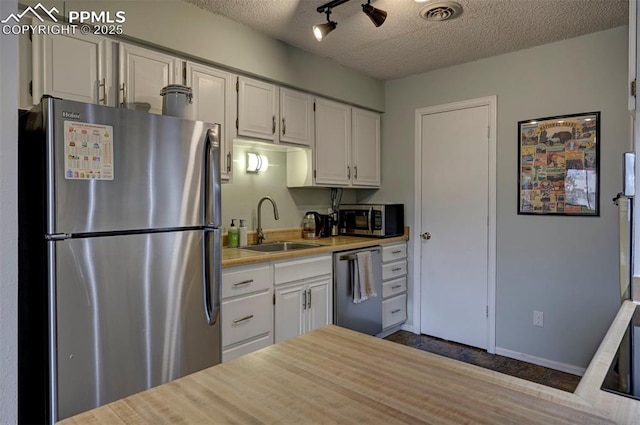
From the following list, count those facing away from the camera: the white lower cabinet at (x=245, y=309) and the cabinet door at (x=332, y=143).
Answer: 0

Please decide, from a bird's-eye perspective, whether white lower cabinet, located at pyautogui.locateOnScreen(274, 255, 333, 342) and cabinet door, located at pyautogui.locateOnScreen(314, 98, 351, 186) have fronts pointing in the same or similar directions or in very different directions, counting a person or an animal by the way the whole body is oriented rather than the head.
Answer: same or similar directions

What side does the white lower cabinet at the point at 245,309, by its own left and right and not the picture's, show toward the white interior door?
left

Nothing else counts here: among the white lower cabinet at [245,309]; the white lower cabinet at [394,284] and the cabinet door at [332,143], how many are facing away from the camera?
0

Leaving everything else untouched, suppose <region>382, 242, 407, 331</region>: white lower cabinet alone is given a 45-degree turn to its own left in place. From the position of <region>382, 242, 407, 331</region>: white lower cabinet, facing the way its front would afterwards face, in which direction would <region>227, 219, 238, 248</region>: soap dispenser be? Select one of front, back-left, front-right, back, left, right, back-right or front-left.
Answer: back-right

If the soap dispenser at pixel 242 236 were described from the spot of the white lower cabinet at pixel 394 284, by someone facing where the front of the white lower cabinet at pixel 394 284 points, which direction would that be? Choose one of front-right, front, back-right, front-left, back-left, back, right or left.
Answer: right

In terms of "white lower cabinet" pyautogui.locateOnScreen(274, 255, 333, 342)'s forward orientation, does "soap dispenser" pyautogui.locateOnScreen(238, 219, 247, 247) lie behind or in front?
behind

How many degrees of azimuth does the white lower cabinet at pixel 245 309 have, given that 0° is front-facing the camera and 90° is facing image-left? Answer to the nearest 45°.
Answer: approximately 315°

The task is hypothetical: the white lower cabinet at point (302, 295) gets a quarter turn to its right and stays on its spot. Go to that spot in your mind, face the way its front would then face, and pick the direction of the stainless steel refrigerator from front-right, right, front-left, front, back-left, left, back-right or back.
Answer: front

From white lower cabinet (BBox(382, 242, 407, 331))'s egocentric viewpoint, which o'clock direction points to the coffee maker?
The coffee maker is roughly at 4 o'clock from the white lower cabinet.

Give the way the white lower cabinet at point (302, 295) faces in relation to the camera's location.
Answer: facing the viewer and to the right of the viewer

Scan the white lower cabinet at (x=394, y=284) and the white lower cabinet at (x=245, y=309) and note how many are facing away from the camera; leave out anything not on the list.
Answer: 0

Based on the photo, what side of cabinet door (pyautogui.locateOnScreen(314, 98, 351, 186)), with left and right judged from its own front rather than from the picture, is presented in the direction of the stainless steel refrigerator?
right

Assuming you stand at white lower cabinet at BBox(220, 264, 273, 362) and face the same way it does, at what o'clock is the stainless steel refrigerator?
The stainless steel refrigerator is roughly at 3 o'clock from the white lower cabinet.

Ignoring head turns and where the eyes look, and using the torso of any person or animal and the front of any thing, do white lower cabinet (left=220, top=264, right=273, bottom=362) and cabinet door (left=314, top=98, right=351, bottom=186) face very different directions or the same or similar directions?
same or similar directions
